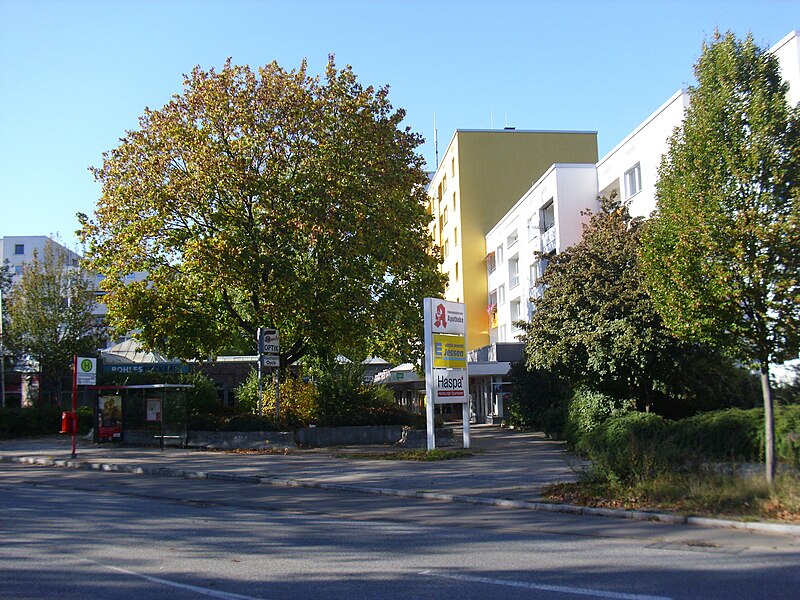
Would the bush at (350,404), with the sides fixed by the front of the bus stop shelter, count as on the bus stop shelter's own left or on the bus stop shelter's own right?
on the bus stop shelter's own left

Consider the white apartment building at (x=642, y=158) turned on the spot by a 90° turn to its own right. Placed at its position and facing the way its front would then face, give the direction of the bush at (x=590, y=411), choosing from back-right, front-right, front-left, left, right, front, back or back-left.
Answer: back-left

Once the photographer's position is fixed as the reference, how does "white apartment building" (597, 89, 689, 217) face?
facing the viewer and to the left of the viewer

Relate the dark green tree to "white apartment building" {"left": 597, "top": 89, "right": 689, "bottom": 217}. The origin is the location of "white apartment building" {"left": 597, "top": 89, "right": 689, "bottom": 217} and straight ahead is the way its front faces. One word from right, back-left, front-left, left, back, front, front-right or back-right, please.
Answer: front-left

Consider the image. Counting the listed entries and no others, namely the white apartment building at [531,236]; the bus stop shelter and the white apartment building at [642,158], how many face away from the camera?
0

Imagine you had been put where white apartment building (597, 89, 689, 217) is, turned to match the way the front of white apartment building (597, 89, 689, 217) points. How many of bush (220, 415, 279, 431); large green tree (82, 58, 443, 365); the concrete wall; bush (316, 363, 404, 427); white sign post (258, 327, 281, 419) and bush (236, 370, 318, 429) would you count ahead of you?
6

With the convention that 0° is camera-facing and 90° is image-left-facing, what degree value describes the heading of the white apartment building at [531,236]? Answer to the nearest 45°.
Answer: approximately 45°

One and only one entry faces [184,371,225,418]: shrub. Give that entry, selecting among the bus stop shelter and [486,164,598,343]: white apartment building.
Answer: the white apartment building

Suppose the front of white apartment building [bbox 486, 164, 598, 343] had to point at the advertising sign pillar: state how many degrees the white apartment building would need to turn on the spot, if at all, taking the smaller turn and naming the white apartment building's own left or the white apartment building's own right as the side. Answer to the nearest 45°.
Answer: approximately 45° to the white apartment building's own left

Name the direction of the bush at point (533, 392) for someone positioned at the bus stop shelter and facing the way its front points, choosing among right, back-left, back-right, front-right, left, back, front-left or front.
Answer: left

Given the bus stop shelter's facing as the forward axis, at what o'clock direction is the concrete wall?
The concrete wall is roughly at 10 o'clock from the bus stop shelter.

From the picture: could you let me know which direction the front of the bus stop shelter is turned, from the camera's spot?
facing the viewer

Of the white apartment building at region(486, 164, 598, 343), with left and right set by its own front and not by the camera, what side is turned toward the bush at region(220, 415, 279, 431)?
front

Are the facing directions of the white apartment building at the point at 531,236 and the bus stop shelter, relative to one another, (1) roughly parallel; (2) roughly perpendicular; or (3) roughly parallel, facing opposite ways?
roughly perpendicular
